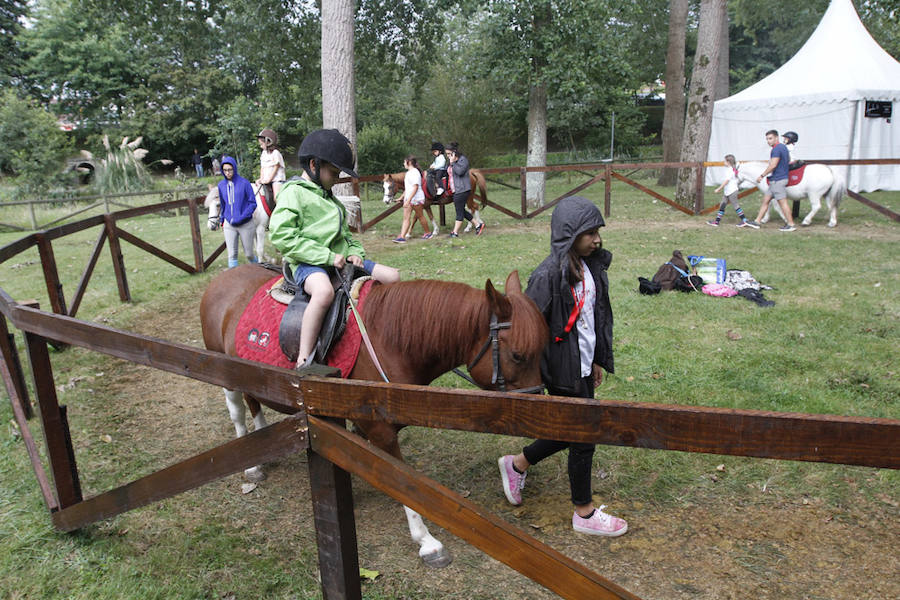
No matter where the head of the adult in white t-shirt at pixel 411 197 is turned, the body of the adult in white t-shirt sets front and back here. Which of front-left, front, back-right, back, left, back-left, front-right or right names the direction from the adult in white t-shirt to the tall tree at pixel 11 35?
front-right

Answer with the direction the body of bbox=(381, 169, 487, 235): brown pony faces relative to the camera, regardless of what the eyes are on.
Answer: to the viewer's left

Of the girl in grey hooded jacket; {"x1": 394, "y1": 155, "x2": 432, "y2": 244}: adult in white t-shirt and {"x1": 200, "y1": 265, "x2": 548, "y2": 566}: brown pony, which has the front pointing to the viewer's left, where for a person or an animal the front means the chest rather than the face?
the adult in white t-shirt

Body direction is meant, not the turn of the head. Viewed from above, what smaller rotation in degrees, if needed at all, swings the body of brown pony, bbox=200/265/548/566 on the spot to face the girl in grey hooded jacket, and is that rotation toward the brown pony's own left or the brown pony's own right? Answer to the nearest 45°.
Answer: approximately 45° to the brown pony's own left

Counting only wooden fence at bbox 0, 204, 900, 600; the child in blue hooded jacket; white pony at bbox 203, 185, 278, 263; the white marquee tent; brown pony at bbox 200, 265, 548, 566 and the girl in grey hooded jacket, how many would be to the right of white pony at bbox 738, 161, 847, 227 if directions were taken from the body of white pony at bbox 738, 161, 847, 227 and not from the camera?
1

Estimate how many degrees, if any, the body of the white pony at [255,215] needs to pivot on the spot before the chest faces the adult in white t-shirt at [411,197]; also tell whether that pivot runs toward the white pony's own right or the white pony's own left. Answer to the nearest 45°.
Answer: approximately 180°

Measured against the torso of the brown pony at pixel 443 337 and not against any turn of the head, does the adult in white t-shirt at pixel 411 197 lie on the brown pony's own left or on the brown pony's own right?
on the brown pony's own left

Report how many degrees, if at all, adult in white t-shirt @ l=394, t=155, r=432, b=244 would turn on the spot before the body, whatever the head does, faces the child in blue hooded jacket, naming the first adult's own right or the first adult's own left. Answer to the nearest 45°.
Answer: approximately 45° to the first adult's own left

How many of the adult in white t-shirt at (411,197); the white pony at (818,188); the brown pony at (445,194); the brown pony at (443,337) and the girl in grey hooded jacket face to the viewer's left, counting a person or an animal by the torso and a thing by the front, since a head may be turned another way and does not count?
3

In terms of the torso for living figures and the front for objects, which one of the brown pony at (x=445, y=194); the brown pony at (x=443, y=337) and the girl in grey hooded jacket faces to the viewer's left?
the brown pony at (x=445, y=194)

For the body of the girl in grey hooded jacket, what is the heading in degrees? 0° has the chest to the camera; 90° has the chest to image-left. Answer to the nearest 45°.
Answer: approximately 315°

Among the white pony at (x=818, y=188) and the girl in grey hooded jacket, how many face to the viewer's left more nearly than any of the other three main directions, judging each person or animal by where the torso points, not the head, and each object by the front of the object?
1

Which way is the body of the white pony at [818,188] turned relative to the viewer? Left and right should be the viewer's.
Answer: facing to the left of the viewer

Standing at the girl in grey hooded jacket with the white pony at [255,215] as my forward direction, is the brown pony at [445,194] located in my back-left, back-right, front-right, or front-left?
front-right
